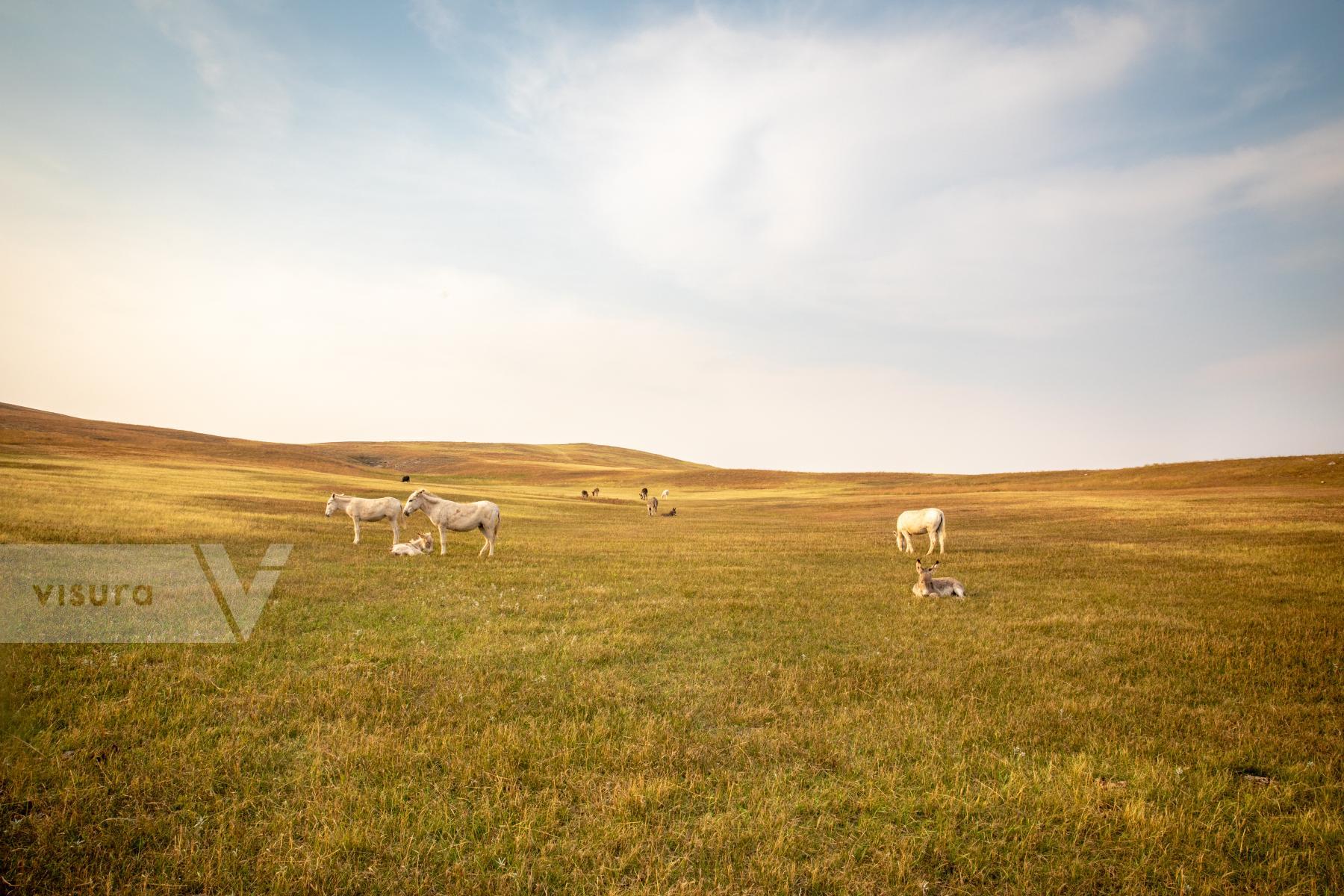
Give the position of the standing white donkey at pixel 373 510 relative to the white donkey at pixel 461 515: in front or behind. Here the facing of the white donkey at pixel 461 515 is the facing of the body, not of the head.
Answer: in front

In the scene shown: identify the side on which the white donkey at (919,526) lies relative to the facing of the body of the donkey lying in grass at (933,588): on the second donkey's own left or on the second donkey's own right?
on the second donkey's own right

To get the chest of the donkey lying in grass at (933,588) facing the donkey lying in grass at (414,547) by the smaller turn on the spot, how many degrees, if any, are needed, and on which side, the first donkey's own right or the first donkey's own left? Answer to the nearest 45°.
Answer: approximately 45° to the first donkey's own right

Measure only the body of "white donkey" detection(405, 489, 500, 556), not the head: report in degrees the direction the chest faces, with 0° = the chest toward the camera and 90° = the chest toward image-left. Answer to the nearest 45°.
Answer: approximately 90°

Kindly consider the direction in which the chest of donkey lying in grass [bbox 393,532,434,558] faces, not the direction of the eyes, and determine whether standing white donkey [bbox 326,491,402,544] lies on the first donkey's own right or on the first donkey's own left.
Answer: on the first donkey's own left

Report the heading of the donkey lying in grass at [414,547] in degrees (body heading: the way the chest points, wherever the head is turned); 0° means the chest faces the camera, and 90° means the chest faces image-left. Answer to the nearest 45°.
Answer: approximately 270°

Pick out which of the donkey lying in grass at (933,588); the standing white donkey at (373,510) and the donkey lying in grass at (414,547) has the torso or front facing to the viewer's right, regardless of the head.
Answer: the donkey lying in grass at (414,547)

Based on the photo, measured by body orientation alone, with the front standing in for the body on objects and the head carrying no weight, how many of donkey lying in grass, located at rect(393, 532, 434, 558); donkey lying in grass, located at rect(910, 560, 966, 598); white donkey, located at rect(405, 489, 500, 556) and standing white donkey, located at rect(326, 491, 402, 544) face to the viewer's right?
1

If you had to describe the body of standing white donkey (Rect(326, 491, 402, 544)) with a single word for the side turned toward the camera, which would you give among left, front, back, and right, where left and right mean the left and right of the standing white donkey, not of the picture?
left

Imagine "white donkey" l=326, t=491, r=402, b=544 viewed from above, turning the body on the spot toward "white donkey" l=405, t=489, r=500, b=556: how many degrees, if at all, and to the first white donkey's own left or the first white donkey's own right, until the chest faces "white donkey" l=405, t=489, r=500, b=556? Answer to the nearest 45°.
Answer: approximately 135° to the first white donkey's own left

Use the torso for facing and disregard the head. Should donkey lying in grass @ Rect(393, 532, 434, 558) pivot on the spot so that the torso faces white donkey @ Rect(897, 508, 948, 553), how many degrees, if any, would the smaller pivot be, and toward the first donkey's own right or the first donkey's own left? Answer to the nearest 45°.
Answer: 0° — it already faces it
